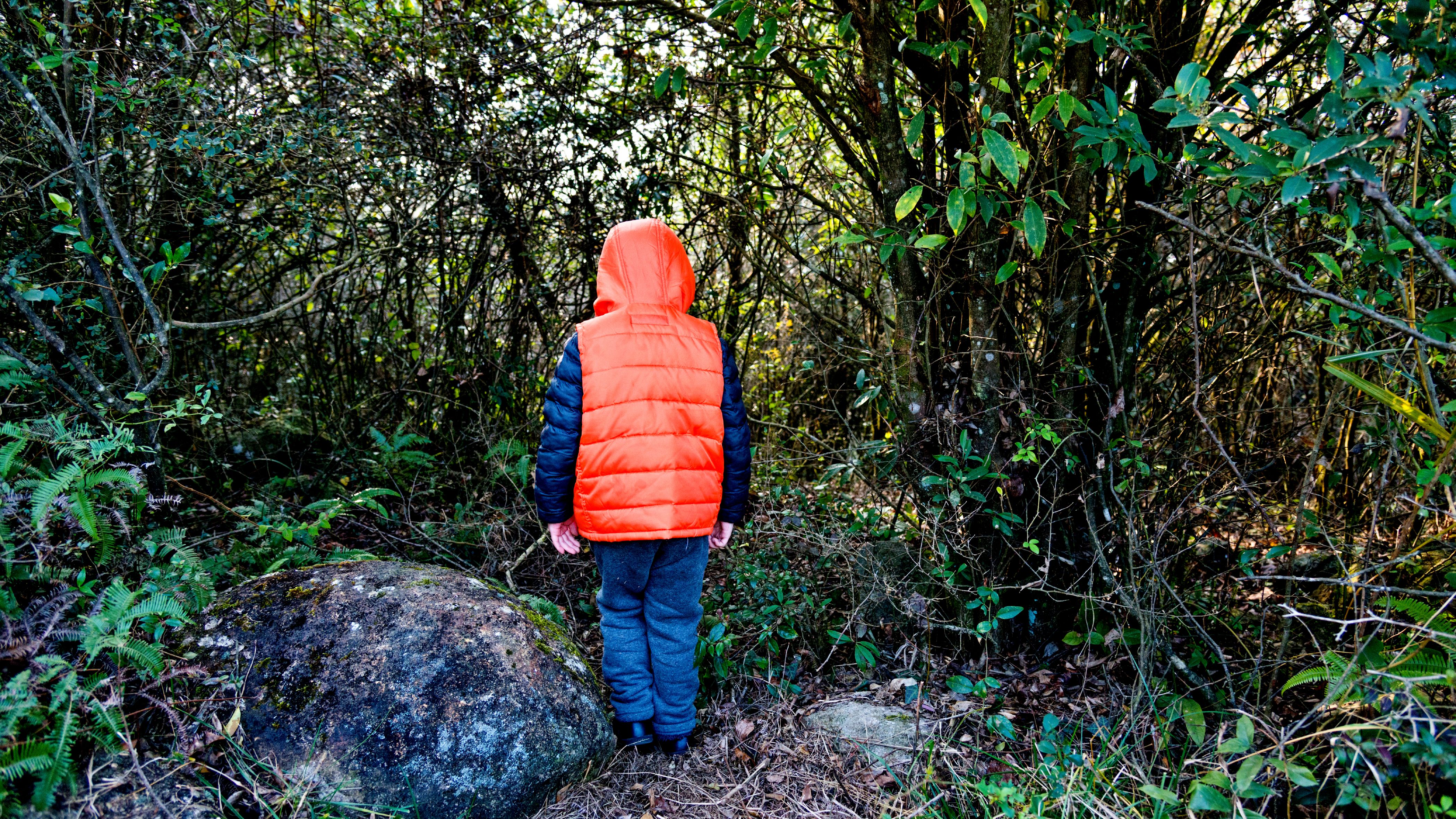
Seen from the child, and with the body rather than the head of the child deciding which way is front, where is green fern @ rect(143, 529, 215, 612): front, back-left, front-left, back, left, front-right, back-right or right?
left

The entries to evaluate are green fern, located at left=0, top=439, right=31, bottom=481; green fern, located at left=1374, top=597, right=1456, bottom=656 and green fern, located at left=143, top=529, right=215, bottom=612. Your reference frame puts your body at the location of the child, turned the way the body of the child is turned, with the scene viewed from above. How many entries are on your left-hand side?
2

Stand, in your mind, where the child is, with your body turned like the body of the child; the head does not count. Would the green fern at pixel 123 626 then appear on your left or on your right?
on your left

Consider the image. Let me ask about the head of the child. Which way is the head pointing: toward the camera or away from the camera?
away from the camera

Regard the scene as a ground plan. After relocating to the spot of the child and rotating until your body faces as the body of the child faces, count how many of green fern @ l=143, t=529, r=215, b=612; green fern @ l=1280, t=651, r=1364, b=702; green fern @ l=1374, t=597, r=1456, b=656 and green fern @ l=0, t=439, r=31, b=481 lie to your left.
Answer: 2

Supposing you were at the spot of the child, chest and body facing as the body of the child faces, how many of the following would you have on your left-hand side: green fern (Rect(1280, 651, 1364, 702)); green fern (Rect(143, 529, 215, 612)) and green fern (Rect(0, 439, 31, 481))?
2

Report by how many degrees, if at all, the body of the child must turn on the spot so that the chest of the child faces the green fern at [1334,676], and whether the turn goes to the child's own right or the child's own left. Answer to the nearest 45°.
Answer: approximately 135° to the child's own right

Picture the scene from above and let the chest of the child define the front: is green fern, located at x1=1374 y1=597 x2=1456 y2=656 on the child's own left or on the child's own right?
on the child's own right

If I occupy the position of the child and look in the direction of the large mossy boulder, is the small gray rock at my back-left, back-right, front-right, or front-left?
back-left

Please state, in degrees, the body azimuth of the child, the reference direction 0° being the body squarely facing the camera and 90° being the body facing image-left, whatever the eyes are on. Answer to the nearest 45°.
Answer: approximately 180°

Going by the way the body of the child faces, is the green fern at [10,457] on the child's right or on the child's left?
on the child's left
